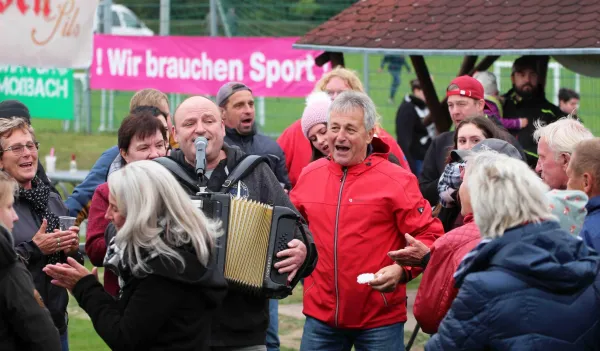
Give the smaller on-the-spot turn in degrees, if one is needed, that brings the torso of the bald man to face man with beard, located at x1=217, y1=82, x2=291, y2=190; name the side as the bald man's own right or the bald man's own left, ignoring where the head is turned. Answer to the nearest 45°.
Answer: approximately 180°

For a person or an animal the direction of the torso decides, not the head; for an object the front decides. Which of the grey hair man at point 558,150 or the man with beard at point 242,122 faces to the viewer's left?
the grey hair man

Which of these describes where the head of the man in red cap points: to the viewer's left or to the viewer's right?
to the viewer's left

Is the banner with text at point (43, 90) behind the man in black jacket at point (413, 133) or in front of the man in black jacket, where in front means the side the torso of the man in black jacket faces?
behind

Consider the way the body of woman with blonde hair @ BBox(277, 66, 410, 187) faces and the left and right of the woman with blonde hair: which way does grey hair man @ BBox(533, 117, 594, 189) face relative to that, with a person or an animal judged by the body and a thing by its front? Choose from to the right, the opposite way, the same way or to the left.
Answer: to the right

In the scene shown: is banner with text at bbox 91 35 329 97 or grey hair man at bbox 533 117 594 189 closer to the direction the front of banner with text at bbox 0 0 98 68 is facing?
the grey hair man

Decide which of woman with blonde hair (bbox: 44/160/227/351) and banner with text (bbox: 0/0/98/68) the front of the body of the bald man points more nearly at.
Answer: the woman with blonde hair

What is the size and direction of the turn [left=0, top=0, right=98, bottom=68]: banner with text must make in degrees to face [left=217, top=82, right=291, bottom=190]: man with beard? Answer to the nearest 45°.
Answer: approximately 45° to its left

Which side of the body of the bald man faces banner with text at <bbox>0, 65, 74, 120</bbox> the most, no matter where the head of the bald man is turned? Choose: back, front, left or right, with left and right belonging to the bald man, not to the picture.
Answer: back

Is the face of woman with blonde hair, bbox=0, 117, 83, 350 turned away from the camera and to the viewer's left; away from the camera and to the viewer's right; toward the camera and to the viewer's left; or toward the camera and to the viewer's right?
toward the camera and to the viewer's right

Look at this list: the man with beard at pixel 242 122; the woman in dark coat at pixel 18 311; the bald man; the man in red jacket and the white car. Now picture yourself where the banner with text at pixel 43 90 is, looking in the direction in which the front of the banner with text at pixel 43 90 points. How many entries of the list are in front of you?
4

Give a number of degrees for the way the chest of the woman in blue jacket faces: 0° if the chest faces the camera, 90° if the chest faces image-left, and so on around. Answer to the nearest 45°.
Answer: approximately 135°
